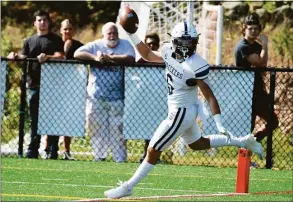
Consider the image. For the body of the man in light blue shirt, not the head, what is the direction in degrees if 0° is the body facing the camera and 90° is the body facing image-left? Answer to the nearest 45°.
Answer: approximately 0°

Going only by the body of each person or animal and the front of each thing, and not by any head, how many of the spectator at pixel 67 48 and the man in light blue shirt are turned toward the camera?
2

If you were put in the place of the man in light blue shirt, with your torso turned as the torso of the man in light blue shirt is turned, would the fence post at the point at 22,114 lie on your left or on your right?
on your right

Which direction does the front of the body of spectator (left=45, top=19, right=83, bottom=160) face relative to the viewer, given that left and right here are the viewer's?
facing the viewer

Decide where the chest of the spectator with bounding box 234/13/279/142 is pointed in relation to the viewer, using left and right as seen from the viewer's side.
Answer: facing the viewer and to the right of the viewer

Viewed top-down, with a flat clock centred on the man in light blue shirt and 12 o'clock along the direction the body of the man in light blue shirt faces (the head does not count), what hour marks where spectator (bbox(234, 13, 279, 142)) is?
The spectator is roughly at 9 o'clock from the man in light blue shirt.

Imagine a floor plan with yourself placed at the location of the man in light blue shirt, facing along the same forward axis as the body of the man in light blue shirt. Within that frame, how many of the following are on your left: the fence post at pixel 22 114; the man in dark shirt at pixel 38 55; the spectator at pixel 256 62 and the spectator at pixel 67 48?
1
